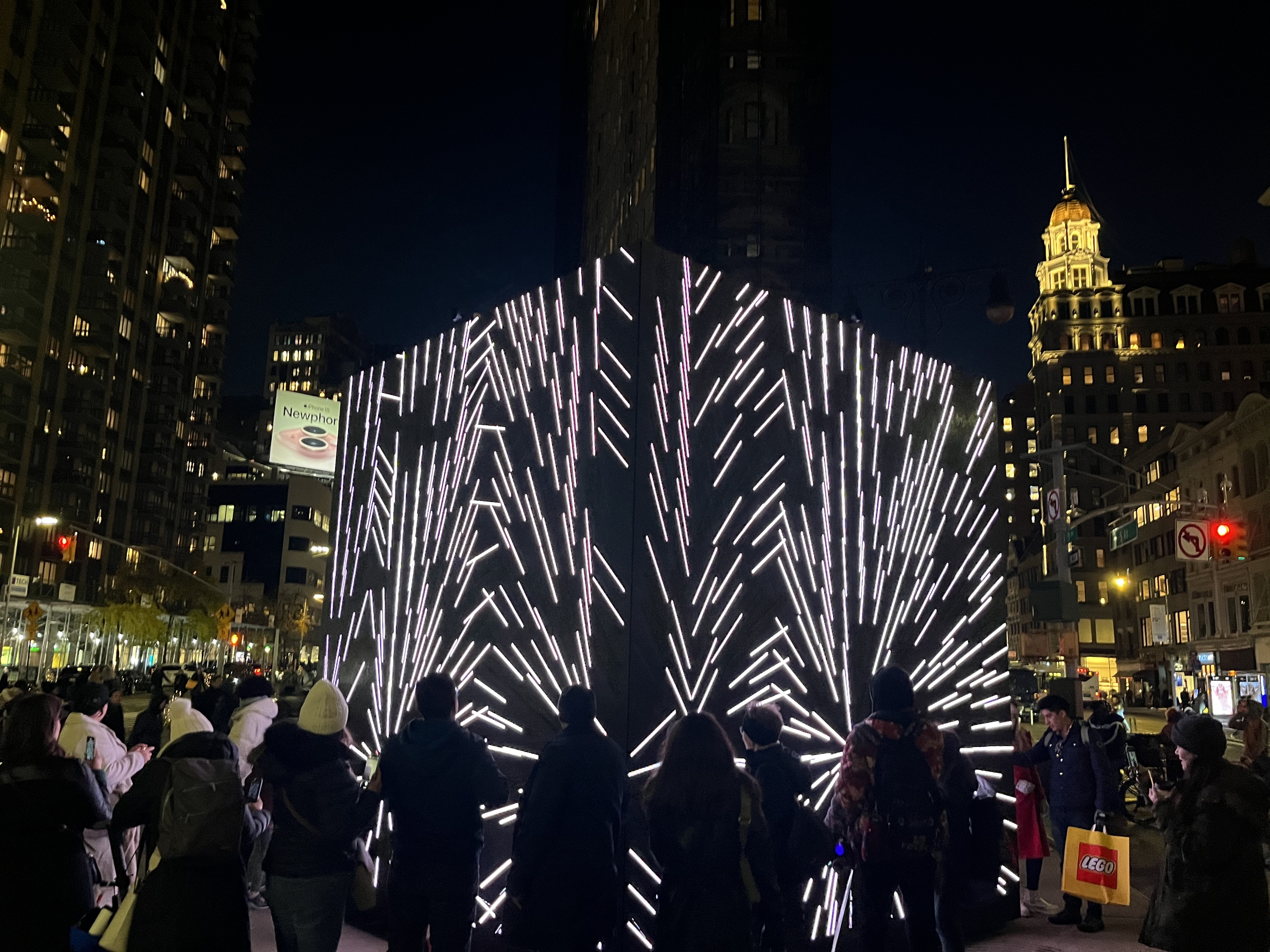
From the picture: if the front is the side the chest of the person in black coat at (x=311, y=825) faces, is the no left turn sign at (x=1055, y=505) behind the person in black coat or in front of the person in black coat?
in front

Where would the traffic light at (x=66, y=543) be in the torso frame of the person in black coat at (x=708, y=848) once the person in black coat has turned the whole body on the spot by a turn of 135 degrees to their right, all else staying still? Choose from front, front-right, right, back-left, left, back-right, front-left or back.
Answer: back

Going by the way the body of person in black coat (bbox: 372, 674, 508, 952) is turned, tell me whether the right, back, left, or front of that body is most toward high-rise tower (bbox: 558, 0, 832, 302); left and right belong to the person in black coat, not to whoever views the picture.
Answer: front

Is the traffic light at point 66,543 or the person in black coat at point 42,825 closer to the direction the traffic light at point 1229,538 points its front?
the person in black coat

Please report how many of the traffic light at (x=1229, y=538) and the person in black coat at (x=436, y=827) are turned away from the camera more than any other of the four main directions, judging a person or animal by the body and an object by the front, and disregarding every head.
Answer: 1

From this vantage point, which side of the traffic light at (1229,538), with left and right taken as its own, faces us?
front

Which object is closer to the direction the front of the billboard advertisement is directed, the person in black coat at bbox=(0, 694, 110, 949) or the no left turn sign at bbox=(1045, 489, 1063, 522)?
the person in black coat

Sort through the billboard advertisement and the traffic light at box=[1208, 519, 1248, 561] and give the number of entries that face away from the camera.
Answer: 0

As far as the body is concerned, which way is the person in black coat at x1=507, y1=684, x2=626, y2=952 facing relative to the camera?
away from the camera

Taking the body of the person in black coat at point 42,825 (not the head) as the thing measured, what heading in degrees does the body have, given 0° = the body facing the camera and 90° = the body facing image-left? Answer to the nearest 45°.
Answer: approximately 225°

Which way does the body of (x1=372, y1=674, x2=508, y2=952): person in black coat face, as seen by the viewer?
away from the camera

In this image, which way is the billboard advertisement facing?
toward the camera

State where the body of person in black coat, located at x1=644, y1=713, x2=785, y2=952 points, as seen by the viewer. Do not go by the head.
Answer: away from the camera

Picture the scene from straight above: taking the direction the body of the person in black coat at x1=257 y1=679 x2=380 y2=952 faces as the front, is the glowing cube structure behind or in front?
in front

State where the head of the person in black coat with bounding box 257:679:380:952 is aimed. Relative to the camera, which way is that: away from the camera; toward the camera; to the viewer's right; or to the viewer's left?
away from the camera

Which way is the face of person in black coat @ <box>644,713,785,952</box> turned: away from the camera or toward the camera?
away from the camera

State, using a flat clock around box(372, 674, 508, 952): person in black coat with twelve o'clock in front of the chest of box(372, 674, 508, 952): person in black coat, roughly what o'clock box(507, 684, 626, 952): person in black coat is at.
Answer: box(507, 684, 626, 952): person in black coat is roughly at 4 o'clock from box(372, 674, 508, 952): person in black coat.
